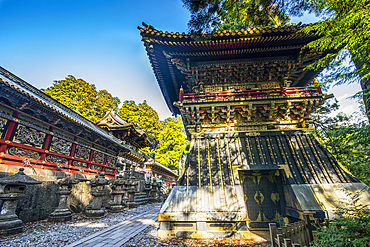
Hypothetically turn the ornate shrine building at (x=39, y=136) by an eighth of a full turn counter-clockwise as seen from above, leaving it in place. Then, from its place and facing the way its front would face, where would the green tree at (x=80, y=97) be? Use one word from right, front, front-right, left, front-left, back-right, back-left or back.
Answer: left

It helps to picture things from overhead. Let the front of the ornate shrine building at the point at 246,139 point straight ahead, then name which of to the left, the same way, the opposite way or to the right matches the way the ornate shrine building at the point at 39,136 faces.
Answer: to the left

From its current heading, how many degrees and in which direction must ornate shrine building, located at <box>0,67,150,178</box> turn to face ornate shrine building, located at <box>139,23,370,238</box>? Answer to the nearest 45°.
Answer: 0° — it already faces it

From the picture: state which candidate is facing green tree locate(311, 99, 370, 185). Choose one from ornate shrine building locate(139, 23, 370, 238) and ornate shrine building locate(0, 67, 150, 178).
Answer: ornate shrine building locate(0, 67, 150, 178)

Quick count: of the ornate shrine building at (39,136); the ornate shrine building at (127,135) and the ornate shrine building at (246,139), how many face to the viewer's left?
0

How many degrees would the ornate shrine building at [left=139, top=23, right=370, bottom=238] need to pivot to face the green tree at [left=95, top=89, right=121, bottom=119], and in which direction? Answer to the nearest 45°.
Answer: approximately 135° to its right

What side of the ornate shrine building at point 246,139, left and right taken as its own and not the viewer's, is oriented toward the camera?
front

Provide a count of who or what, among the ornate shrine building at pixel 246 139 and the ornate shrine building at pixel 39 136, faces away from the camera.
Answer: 0

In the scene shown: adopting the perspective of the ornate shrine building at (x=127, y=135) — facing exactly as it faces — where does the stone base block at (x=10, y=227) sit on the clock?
The stone base block is roughly at 2 o'clock from the ornate shrine building.

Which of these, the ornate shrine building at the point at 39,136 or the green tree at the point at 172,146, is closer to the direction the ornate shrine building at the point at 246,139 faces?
the ornate shrine building

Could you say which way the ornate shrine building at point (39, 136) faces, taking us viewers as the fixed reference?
facing the viewer and to the right of the viewer

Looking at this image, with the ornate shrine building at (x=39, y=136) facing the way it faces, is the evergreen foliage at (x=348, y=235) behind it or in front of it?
in front

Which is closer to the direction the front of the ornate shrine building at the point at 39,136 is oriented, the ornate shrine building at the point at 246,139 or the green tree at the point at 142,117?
the ornate shrine building

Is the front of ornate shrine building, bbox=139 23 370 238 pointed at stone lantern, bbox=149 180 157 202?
no

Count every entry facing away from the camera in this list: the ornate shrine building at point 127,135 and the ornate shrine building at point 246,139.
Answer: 0
